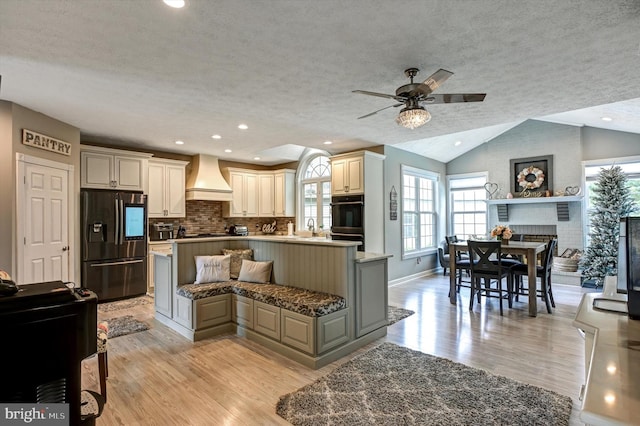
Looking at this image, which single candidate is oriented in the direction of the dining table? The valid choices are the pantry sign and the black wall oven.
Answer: the pantry sign

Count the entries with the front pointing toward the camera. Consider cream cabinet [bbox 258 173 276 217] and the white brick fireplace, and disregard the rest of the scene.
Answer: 2

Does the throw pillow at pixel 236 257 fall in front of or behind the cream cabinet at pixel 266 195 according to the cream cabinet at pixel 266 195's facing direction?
in front

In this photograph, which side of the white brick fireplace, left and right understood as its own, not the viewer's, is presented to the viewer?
front

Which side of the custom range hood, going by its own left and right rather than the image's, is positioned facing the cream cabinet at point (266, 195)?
left

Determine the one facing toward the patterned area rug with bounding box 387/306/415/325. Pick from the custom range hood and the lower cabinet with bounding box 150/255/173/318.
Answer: the custom range hood

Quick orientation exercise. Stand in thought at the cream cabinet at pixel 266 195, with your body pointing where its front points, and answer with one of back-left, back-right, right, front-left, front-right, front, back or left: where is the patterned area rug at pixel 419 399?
front

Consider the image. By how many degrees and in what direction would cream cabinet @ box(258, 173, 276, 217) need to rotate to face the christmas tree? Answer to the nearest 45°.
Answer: approximately 45° to its left

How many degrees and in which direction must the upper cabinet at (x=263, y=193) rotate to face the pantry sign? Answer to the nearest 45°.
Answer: approximately 45° to its right

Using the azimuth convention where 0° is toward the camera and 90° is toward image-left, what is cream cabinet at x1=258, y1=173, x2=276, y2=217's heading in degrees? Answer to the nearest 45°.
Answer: approximately 0°

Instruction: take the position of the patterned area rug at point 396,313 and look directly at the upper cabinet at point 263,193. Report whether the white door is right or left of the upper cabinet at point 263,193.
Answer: left

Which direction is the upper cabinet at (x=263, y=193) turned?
toward the camera

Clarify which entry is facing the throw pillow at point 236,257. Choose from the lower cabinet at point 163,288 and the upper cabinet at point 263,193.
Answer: the upper cabinet

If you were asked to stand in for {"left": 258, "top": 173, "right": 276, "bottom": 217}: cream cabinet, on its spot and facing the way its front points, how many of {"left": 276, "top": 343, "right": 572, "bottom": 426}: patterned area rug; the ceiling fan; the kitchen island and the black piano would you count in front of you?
4

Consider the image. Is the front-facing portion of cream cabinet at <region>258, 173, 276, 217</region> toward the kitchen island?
yes

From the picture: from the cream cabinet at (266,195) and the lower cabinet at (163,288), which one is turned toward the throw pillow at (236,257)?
the cream cabinet
